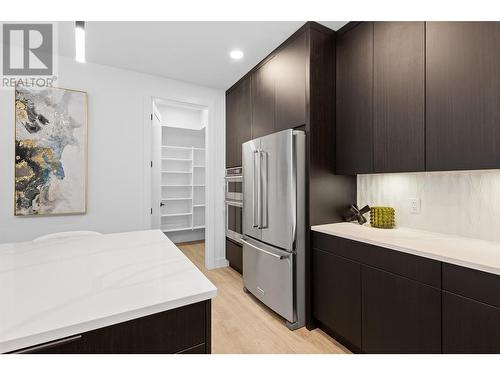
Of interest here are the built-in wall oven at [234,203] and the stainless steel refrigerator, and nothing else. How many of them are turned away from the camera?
0

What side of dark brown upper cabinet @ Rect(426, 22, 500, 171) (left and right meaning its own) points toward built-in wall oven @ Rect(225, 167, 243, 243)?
right
